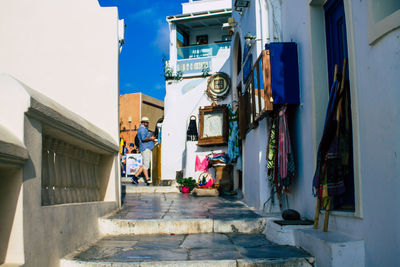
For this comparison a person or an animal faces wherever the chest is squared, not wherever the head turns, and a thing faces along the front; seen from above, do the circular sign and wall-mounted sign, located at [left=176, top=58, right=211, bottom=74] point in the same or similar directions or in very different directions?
same or similar directions

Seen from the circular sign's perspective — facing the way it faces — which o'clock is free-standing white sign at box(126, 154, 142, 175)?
The free-standing white sign is roughly at 4 o'clock from the circular sign.

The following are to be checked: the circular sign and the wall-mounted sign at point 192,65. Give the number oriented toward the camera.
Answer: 2

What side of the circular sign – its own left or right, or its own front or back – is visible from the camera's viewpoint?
front

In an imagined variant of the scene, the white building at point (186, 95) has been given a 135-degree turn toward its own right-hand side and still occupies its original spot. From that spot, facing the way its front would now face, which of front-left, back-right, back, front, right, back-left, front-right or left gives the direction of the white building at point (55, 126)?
back-left

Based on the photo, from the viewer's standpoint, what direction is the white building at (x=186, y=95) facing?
toward the camera

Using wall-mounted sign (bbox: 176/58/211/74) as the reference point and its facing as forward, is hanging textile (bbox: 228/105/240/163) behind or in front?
in front

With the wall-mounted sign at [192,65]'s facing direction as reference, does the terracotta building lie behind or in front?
behind

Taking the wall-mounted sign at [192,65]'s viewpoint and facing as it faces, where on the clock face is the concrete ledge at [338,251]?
The concrete ledge is roughly at 12 o'clock from the wall-mounted sign.

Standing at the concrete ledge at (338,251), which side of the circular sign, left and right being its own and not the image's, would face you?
front

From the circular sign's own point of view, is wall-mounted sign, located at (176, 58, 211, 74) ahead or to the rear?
to the rear

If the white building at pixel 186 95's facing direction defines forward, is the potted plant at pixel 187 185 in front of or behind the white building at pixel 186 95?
in front
